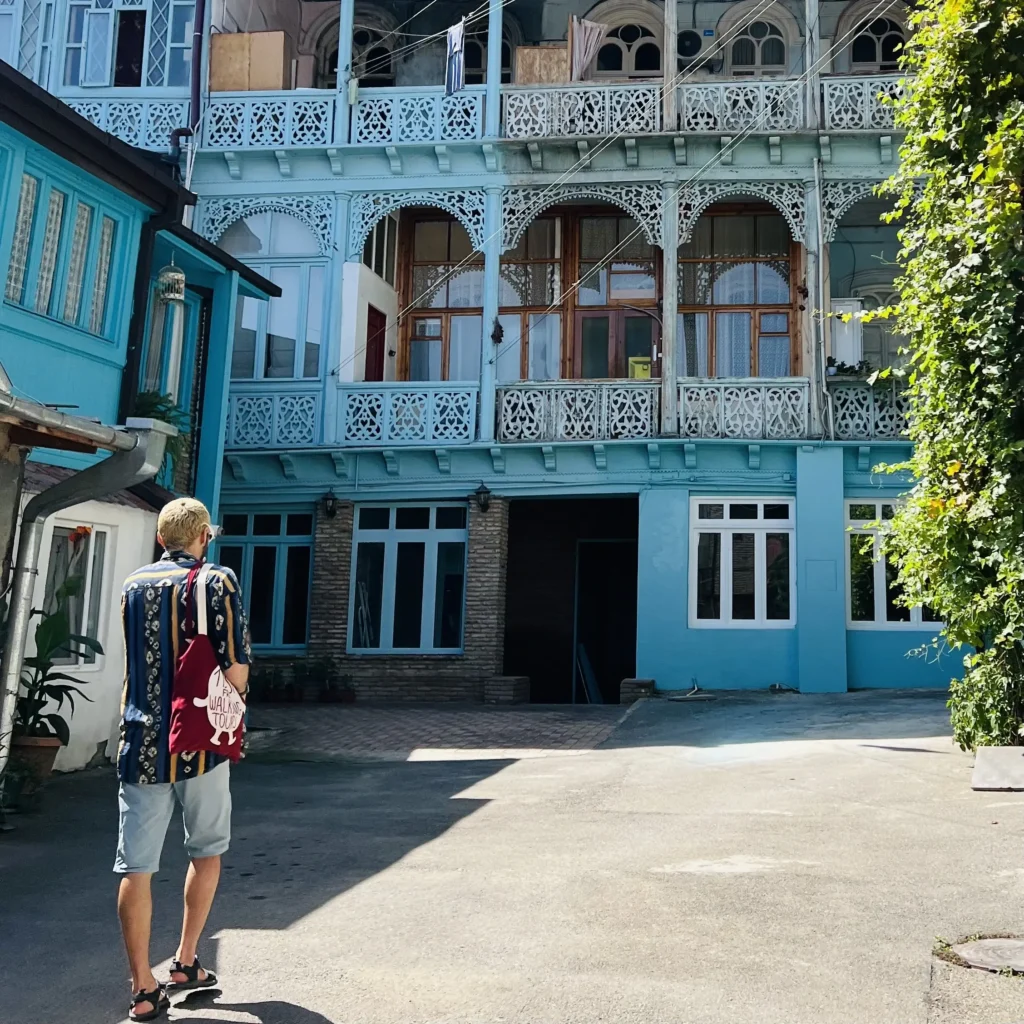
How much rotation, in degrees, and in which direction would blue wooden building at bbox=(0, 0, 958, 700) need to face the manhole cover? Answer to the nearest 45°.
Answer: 0° — it already faces it

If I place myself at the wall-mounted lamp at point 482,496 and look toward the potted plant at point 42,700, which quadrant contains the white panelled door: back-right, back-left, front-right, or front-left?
back-left

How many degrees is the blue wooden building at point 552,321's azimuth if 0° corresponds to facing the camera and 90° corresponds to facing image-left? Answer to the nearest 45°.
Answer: approximately 0°

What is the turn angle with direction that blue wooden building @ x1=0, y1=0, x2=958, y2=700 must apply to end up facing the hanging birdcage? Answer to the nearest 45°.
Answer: approximately 45° to its right

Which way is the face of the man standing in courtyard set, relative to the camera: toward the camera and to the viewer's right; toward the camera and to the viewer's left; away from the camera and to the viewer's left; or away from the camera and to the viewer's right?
away from the camera and to the viewer's right

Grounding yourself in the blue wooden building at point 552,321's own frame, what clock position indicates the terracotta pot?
The terracotta pot is roughly at 1 o'clock from the blue wooden building.

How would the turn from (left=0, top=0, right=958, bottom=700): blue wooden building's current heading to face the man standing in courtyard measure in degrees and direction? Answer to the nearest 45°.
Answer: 0° — it already faces them

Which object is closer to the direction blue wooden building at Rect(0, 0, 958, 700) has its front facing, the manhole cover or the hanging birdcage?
the manhole cover
